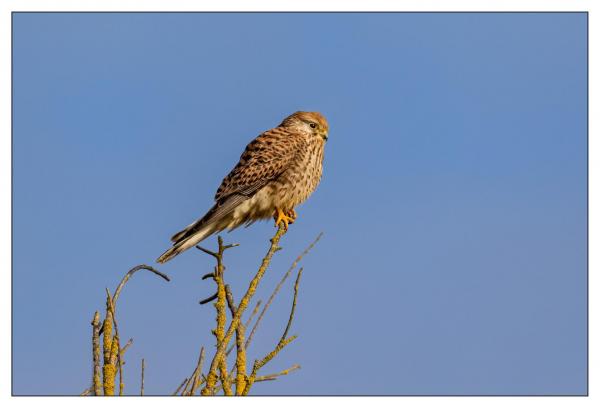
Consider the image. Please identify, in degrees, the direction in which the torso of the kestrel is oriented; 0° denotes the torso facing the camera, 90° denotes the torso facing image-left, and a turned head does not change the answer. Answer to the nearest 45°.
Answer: approximately 270°

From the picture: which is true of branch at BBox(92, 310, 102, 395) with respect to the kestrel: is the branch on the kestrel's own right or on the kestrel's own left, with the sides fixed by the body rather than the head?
on the kestrel's own right
